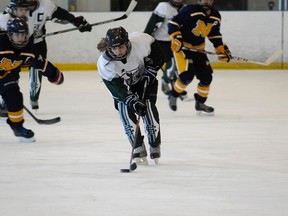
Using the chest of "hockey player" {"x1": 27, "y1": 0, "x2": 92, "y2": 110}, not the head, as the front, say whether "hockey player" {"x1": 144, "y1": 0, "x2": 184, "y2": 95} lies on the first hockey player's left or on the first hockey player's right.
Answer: on the first hockey player's left

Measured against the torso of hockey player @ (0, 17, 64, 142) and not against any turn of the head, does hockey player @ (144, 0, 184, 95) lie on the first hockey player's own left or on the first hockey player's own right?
on the first hockey player's own left

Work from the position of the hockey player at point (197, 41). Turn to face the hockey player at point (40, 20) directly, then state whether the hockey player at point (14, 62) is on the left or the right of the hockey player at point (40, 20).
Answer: left

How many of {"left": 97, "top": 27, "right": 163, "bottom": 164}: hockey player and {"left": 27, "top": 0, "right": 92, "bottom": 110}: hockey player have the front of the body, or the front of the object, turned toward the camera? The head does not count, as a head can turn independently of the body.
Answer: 2

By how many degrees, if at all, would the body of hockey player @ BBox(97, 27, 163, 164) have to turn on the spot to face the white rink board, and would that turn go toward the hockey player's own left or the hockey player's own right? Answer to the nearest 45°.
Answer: approximately 180°
